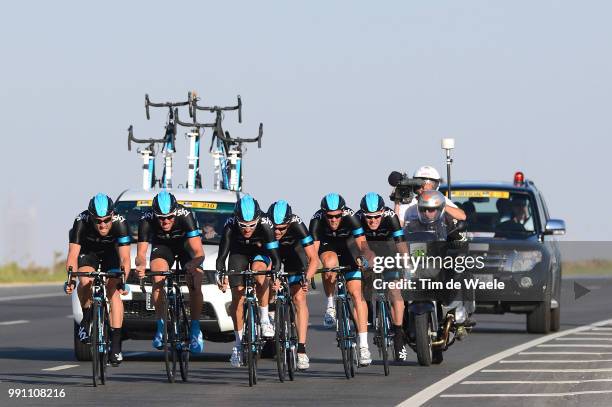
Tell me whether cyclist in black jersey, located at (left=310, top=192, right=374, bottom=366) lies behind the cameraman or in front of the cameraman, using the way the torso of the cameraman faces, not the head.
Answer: in front

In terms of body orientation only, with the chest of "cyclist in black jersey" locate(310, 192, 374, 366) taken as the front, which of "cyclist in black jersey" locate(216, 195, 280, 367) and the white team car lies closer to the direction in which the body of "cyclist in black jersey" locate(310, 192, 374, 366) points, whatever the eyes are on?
the cyclist in black jersey

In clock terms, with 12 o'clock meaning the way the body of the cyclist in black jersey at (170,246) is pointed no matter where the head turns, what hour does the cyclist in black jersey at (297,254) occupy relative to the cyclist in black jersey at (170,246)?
the cyclist in black jersey at (297,254) is roughly at 9 o'clock from the cyclist in black jersey at (170,246).

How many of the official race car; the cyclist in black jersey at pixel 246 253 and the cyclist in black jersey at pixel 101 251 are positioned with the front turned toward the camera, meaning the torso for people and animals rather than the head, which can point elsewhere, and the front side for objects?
3

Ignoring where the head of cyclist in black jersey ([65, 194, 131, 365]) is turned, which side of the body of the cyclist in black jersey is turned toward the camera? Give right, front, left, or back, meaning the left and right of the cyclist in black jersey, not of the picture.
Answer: front

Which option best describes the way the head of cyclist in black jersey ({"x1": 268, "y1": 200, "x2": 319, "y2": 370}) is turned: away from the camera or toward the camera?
toward the camera

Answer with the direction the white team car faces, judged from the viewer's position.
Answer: facing the viewer

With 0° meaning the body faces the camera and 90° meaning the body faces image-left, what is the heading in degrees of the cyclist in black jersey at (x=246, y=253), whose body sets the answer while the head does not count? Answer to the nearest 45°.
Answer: approximately 0°

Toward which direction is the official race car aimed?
toward the camera

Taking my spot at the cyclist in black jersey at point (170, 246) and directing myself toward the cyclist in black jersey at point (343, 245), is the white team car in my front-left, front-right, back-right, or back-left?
front-left
